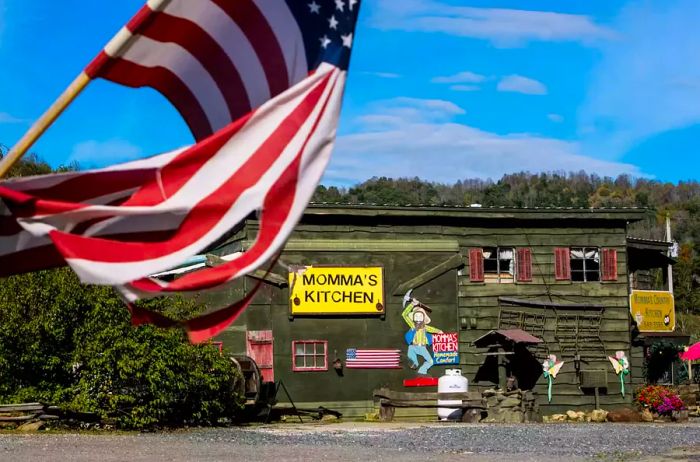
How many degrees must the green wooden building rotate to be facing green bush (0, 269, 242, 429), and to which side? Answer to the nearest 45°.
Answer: approximately 45° to its right

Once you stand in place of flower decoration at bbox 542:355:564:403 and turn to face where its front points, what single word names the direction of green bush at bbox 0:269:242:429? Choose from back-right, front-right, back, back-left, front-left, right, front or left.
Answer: front-right

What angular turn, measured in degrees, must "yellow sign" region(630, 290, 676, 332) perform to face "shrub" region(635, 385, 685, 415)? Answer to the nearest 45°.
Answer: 0° — it already faces it

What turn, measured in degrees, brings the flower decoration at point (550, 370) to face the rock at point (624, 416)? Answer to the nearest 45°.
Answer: approximately 45° to its left

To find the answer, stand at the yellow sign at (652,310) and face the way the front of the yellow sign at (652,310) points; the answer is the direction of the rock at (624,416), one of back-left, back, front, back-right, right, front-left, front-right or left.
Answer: front

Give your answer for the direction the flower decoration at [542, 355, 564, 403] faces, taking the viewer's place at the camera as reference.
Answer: facing the viewer

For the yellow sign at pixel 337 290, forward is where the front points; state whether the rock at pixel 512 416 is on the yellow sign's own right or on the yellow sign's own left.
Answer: on the yellow sign's own left

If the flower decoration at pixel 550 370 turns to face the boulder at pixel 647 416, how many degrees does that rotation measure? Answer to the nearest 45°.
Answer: approximately 45° to its left

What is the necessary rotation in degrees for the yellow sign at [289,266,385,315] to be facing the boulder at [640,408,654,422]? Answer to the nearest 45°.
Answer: approximately 90° to its left

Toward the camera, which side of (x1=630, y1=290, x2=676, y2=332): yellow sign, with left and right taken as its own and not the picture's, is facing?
front

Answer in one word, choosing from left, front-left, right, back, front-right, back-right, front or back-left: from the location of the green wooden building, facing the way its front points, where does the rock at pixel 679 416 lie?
left

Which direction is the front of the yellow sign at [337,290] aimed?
toward the camera

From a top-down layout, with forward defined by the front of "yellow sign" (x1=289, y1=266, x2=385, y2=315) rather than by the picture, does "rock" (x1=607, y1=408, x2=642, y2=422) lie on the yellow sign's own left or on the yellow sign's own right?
on the yellow sign's own left
